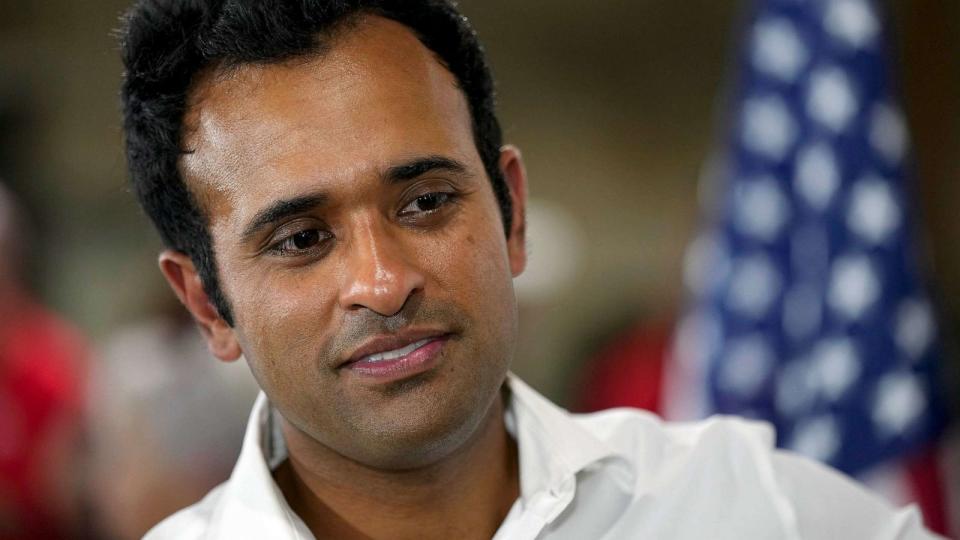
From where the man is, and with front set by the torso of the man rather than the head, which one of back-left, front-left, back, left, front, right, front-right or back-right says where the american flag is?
back-left

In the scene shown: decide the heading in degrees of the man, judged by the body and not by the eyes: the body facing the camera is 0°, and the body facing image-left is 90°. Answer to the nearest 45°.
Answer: approximately 0°

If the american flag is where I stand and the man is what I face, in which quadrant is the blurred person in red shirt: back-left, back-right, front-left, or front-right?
front-right

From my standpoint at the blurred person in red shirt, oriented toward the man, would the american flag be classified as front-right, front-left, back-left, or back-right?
front-left

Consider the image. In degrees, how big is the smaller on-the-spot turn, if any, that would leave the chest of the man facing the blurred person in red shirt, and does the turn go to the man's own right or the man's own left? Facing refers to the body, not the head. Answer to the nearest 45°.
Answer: approximately 135° to the man's own right

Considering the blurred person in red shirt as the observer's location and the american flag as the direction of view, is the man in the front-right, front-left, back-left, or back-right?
front-right
